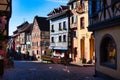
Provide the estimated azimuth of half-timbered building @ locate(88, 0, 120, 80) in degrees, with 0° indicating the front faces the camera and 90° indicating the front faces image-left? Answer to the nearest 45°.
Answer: approximately 45°
